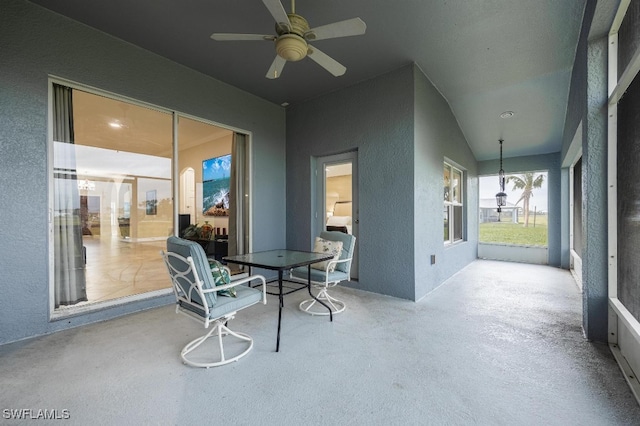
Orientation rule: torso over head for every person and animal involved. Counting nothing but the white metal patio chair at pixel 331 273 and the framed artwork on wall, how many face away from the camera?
0

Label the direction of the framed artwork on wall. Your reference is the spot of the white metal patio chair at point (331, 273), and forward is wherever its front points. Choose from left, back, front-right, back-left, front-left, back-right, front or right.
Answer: right

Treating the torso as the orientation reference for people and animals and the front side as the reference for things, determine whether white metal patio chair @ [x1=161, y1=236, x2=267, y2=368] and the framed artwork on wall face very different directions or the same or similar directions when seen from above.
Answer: very different directions

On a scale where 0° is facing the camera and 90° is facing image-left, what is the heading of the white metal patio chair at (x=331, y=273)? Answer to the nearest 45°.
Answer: approximately 45°

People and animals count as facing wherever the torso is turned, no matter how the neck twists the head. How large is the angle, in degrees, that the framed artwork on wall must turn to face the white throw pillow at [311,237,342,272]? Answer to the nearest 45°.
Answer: approximately 90° to its left

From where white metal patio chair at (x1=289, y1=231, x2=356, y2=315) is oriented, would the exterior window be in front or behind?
behind

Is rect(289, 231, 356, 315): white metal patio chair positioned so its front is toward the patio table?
yes

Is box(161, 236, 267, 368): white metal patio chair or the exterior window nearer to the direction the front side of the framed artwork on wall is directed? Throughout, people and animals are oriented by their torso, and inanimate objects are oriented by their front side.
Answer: the white metal patio chair

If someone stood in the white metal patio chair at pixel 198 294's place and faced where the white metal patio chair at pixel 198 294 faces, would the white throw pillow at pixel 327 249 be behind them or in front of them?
in front

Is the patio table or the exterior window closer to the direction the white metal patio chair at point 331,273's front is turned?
the patio table

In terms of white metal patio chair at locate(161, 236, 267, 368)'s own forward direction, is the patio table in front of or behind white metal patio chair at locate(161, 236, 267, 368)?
in front
